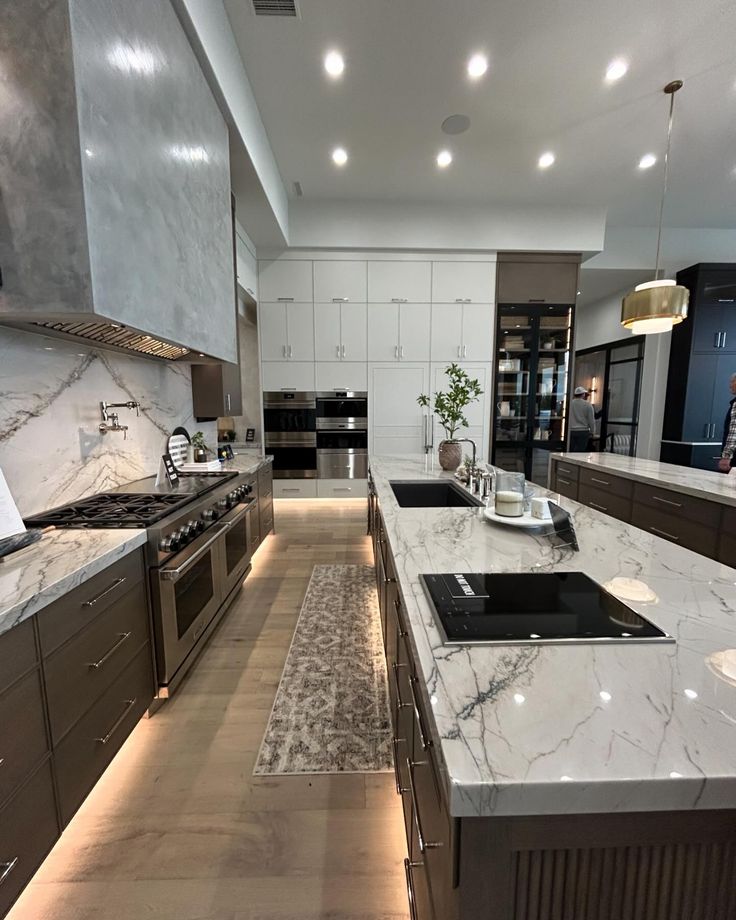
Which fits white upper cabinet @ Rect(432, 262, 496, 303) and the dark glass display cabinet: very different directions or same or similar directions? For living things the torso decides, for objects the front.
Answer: same or similar directions

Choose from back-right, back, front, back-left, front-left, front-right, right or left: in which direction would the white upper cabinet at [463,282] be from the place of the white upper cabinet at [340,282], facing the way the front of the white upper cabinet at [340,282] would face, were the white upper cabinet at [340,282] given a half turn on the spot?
right

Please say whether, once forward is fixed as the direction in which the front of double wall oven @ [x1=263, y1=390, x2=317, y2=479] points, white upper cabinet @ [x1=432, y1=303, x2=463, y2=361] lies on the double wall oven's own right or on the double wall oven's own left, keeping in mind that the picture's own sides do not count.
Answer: on the double wall oven's own left

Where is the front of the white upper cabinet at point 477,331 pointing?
toward the camera

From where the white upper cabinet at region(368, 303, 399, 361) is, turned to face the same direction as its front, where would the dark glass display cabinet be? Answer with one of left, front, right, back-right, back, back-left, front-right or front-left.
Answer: left

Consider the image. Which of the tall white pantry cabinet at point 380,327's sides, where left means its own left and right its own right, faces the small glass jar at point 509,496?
front

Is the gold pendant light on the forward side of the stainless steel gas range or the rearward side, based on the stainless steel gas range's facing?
on the forward side

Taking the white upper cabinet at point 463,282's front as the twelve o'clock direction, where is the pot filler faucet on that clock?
The pot filler faucet is roughly at 1 o'clock from the white upper cabinet.

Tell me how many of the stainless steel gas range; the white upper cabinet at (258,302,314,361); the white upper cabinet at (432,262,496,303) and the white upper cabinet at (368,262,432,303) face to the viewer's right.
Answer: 1

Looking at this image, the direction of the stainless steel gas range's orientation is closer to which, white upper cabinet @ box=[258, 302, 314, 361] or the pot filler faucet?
the white upper cabinet

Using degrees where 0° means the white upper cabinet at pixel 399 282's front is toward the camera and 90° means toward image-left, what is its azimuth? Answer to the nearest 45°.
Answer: approximately 0°

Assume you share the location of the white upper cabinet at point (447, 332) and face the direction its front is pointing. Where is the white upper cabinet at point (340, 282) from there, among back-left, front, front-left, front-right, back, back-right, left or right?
right

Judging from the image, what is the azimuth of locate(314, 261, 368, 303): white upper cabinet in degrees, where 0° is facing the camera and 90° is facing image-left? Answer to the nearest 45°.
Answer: approximately 0°

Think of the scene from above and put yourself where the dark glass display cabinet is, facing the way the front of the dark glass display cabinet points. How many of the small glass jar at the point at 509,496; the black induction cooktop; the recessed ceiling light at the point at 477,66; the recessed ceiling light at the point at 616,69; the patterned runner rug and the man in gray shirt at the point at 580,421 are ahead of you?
5

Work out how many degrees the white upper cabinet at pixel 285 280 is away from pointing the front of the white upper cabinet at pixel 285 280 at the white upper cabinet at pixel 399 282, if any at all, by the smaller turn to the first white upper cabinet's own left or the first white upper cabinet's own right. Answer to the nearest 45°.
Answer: approximately 90° to the first white upper cabinet's own left

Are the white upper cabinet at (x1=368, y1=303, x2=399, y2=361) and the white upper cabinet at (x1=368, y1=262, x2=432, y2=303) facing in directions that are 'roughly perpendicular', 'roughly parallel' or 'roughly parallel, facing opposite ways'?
roughly parallel

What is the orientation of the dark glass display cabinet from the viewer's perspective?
toward the camera

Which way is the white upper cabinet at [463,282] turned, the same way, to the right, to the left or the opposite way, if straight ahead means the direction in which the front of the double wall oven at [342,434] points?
the same way

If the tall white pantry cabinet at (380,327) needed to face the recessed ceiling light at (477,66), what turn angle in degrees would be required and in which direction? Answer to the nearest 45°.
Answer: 0° — it already faces it

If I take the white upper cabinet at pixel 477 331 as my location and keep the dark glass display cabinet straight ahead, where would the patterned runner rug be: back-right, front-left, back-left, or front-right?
back-right

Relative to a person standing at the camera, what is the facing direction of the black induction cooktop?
facing to the left of the viewer
